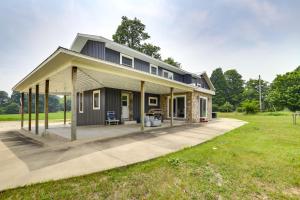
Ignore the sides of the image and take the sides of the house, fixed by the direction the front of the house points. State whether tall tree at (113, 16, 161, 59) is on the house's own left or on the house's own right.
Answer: on the house's own left

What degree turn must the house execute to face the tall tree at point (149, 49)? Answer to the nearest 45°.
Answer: approximately 135° to its left

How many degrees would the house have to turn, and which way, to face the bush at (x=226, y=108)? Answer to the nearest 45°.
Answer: approximately 90° to its left

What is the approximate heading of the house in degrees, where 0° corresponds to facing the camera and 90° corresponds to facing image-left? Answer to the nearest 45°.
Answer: approximately 315°

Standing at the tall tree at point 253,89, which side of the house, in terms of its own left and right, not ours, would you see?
left
